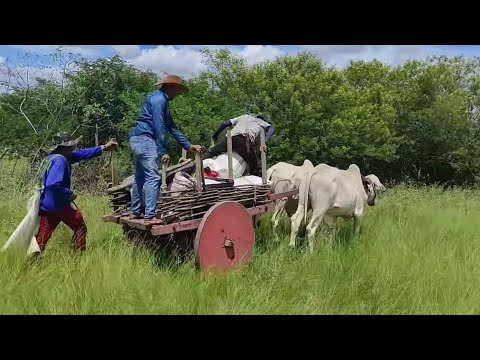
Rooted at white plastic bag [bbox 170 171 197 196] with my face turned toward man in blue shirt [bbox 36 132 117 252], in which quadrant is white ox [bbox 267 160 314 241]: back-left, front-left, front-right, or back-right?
back-right

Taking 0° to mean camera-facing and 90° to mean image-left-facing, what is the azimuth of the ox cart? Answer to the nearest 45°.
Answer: approximately 225°

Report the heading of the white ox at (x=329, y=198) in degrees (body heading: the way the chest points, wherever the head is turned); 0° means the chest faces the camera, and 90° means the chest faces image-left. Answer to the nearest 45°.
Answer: approximately 225°

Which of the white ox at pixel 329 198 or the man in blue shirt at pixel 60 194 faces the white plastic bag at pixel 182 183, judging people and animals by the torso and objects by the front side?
the man in blue shirt

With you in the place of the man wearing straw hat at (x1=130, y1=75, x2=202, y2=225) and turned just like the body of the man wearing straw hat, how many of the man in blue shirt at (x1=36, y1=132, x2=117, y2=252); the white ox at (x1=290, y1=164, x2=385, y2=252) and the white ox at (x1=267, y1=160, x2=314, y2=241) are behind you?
1

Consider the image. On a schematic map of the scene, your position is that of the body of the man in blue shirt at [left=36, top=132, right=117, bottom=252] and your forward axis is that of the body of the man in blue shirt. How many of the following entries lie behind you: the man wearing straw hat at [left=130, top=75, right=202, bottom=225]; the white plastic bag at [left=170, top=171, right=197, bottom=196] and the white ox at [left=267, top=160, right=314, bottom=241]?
0

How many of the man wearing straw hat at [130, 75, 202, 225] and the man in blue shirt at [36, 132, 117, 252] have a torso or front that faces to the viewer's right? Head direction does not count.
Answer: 2

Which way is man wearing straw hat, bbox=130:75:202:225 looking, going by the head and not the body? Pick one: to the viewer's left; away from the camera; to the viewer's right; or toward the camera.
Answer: to the viewer's right

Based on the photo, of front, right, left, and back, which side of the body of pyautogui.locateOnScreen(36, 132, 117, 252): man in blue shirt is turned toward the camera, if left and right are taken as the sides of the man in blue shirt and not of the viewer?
right

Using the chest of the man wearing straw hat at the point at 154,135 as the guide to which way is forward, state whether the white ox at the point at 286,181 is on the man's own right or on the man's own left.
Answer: on the man's own left

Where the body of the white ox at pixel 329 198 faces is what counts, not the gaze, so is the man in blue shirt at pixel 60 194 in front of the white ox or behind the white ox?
behind

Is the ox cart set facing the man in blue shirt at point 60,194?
no

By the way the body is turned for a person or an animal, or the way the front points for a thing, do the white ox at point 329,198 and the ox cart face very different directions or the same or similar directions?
same or similar directions

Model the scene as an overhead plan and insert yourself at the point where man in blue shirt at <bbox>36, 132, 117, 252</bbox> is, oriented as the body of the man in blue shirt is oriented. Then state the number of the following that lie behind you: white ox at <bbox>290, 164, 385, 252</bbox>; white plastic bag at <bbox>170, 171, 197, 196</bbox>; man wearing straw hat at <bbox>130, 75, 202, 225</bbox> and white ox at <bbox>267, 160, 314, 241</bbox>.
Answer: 0

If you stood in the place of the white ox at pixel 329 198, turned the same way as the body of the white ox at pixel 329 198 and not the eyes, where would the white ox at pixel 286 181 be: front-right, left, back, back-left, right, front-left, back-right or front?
left

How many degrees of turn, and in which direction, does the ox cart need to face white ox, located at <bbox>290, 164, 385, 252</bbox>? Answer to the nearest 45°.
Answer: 0° — it already faces it

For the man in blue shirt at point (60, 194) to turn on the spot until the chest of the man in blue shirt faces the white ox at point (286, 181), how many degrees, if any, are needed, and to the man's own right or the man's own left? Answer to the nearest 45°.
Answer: approximately 45° to the man's own left

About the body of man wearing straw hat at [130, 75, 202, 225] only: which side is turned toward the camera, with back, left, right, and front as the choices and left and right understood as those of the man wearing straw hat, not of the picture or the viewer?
right
